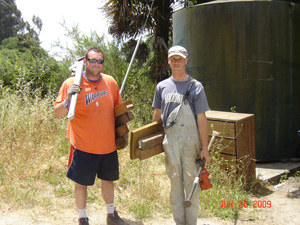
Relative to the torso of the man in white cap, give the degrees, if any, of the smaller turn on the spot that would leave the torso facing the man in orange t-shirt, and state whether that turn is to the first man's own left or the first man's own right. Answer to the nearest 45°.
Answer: approximately 90° to the first man's own right

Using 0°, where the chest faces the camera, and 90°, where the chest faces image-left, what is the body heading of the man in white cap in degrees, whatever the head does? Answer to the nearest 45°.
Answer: approximately 0°

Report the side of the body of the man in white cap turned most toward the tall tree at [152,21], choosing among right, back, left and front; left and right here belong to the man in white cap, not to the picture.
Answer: back

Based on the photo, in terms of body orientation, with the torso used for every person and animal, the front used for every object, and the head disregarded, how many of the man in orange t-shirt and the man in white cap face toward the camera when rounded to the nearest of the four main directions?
2

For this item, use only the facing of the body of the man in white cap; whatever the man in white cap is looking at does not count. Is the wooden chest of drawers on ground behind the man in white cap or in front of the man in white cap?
behind
